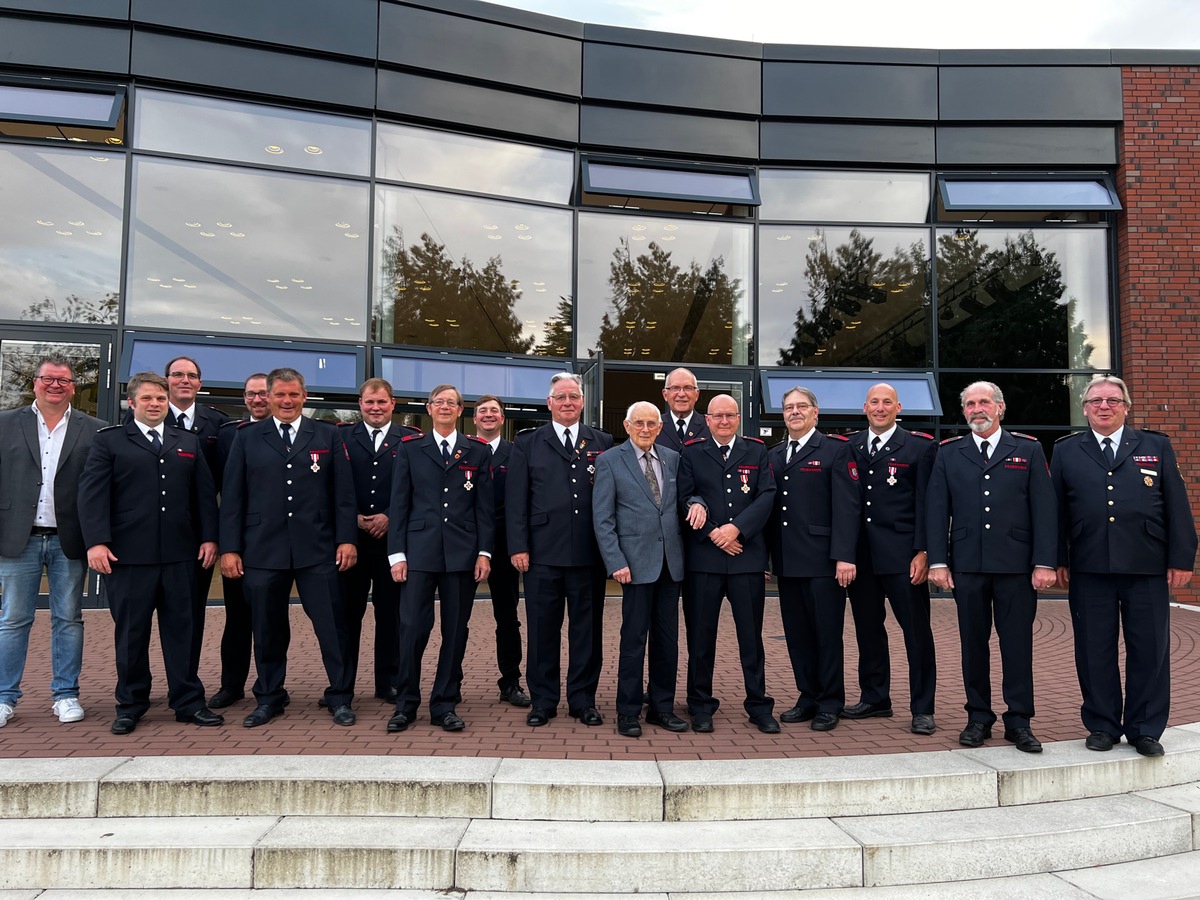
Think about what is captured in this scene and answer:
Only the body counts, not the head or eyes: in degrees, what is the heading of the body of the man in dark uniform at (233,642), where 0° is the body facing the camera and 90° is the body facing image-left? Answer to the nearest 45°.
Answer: approximately 0°

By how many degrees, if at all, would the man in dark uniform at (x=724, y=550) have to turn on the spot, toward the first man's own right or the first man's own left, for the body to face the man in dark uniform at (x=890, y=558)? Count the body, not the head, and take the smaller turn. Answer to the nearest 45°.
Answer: approximately 90° to the first man's own left

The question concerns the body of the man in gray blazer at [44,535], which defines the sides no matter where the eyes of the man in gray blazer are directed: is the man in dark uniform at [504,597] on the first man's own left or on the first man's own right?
on the first man's own left

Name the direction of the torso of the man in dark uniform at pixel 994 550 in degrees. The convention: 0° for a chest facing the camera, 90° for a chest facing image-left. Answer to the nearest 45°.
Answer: approximately 0°

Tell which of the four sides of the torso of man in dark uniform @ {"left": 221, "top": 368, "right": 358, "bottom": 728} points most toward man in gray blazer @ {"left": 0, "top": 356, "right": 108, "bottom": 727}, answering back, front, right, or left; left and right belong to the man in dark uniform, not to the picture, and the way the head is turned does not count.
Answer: right

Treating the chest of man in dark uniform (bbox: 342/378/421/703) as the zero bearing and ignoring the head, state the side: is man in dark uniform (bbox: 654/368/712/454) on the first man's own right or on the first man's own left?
on the first man's own left
